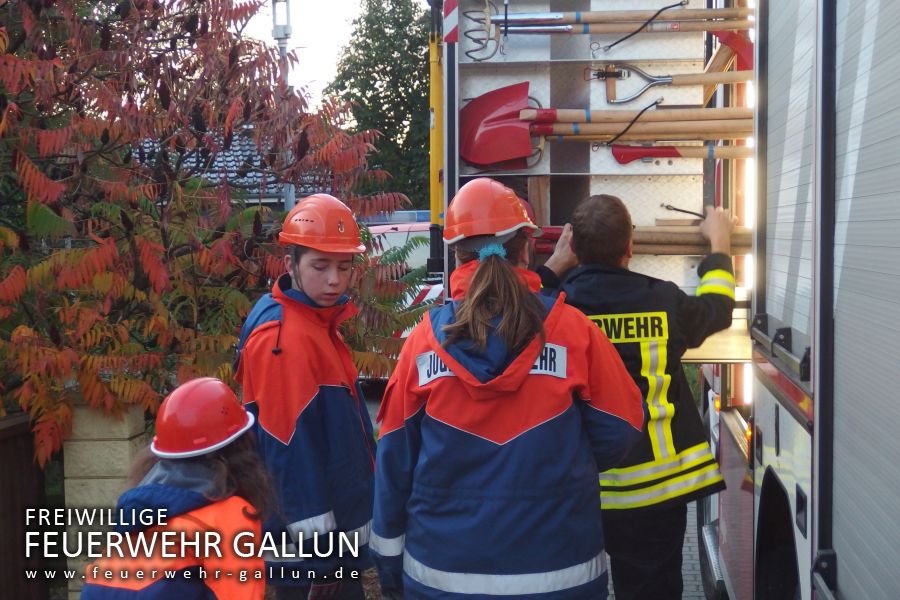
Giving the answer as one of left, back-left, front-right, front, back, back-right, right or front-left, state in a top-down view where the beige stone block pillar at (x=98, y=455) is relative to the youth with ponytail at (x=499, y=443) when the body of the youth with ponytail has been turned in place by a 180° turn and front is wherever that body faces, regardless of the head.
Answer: back-right

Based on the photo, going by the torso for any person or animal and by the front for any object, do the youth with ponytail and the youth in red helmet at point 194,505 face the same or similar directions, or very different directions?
same or similar directions

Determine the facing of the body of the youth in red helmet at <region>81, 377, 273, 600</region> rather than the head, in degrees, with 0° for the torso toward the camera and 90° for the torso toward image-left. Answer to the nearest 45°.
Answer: approximately 225°

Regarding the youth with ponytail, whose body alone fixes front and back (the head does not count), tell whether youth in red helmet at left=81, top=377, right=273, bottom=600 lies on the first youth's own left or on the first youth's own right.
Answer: on the first youth's own left

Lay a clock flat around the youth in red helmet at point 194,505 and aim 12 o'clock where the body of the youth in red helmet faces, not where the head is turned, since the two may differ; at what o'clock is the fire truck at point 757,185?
The fire truck is roughly at 1 o'clock from the youth in red helmet.

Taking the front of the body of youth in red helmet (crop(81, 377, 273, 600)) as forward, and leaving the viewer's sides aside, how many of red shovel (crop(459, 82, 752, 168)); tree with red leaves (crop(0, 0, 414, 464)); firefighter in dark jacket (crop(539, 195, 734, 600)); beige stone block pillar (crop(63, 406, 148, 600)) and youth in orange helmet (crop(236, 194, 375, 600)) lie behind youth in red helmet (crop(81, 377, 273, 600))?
0

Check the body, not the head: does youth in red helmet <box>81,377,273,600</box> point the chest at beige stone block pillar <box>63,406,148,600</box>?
no

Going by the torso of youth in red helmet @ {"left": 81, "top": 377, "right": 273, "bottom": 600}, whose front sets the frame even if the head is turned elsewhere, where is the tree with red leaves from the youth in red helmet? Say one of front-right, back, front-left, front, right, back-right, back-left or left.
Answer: front-left

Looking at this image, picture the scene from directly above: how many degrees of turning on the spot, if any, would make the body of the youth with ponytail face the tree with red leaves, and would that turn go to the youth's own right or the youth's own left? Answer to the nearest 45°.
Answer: approximately 45° to the youth's own left

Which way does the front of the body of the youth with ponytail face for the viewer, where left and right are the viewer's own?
facing away from the viewer

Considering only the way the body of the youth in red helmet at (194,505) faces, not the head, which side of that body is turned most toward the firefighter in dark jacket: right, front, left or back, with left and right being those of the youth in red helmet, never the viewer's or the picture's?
front

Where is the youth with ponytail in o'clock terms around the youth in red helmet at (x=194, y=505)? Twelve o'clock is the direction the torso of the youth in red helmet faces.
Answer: The youth with ponytail is roughly at 1 o'clock from the youth in red helmet.

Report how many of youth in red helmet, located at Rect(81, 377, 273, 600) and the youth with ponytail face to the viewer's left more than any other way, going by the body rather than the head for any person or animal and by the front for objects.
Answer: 0

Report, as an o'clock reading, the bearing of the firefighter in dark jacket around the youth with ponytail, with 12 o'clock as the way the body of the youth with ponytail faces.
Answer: The firefighter in dark jacket is roughly at 1 o'clock from the youth with ponytail.

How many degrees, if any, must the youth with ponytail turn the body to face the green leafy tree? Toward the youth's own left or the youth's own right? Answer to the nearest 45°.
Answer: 0° — they already face it
